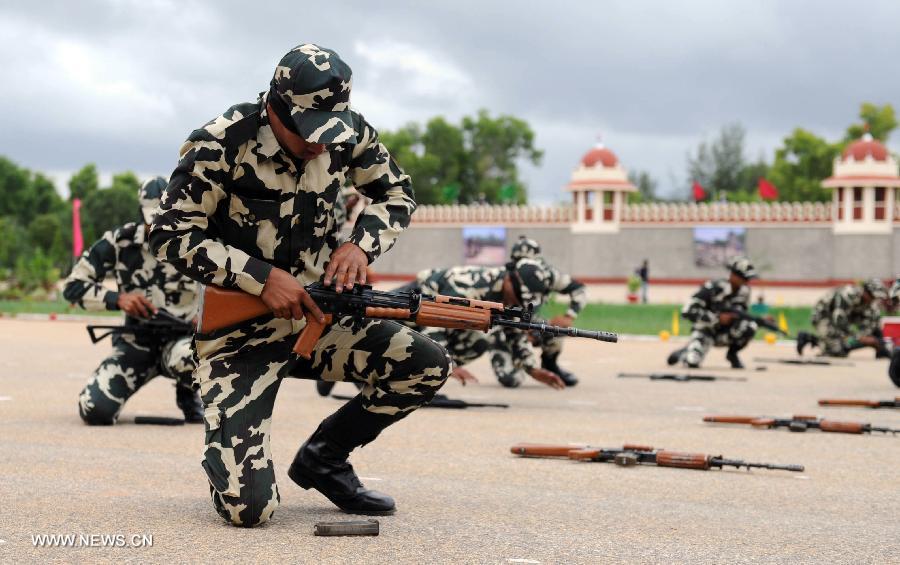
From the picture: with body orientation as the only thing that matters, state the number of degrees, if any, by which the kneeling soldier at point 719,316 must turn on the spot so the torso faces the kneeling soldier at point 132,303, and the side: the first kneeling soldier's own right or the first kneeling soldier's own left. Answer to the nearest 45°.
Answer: approximately 90° to the first kneeling soldier's own right

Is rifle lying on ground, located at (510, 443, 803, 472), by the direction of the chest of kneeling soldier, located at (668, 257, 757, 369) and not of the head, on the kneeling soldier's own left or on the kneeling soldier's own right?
on the kneeling soldier's own right

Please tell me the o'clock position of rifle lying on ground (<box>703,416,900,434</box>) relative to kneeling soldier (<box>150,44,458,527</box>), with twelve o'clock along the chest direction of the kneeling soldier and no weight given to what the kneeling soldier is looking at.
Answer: The rifle lying on ground is roughly at 9 o'clock from the kneeling soldier.

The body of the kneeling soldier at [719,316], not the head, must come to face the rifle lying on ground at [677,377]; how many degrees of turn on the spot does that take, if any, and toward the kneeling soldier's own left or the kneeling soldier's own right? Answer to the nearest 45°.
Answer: approximately 45° to the kneeling soldier's own right

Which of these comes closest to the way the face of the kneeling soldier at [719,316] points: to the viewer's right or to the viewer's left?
to the viewer's right

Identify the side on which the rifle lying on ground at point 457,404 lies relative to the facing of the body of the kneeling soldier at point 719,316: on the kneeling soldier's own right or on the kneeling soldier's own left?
on the kneeling soldier's own right

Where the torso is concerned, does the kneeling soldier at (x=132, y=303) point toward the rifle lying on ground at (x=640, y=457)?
yes

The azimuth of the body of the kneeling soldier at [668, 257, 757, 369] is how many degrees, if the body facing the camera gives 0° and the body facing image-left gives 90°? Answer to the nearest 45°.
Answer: approximately 315°
